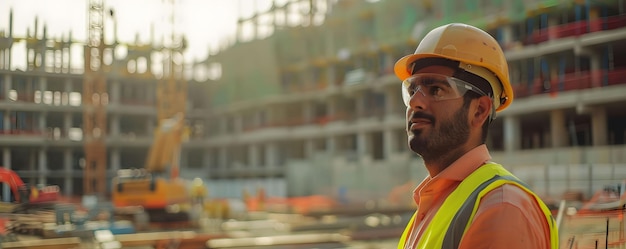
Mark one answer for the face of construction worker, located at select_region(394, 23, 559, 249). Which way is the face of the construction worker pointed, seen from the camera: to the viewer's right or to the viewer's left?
to the viewer's left

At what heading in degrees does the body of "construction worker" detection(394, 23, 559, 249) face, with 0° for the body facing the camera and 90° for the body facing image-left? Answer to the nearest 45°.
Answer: approximately 45°

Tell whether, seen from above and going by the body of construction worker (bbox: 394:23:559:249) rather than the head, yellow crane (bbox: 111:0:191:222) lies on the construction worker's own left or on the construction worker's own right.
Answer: on the construction worker's own right

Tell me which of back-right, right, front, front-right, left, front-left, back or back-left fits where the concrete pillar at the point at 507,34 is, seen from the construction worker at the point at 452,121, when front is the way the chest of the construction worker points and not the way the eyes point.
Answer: back-right

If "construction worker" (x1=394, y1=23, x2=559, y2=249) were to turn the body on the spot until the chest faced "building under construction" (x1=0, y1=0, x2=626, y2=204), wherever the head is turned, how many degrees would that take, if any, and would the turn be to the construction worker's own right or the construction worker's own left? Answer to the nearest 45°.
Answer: approximately 135° to the construction worker's own right

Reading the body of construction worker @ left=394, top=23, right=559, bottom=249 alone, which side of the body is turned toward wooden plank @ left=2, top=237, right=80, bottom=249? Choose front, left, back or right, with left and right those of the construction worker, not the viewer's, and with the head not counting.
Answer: right
